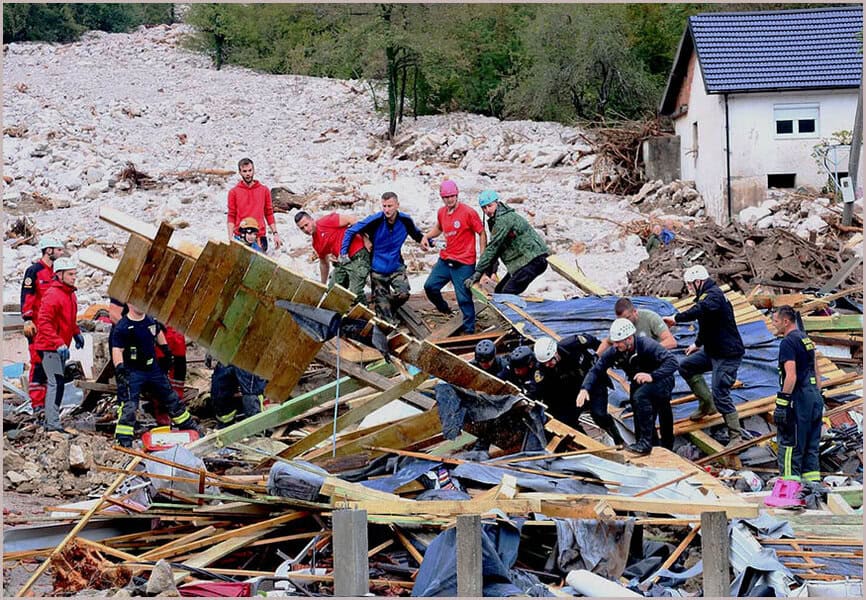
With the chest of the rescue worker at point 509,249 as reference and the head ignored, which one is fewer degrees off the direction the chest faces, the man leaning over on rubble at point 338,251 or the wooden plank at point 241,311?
the man leaning over on rubble

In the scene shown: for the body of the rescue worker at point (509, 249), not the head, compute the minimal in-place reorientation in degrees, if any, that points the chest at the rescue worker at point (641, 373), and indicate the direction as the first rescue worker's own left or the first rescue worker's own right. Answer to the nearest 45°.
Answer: approximately 90° to the first rescue worker's own left

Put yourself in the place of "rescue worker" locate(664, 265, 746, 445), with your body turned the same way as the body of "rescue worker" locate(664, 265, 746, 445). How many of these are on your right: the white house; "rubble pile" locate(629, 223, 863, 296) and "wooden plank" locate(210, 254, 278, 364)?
2

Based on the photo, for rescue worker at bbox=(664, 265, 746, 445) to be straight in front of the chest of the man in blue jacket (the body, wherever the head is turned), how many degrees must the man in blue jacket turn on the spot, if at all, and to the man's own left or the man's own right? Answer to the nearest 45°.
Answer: approximately 45° to the man's own left

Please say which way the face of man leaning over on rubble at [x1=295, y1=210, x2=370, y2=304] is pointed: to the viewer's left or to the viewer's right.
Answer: to the viewer's left

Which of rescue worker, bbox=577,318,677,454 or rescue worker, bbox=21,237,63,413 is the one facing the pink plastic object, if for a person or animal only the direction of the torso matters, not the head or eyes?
rescue worker, bbox=21,237,63,413

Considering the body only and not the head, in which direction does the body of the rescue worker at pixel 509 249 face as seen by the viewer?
to the viewer's left
